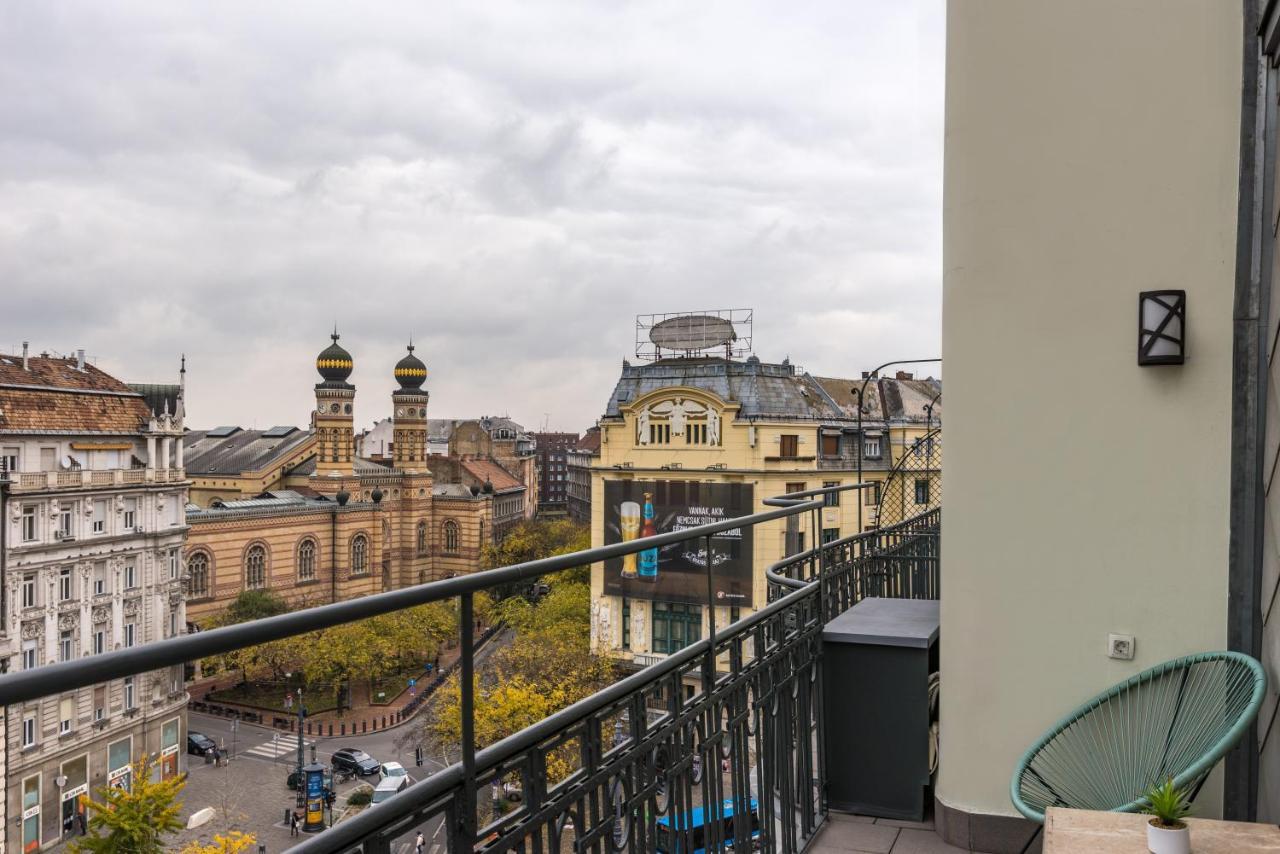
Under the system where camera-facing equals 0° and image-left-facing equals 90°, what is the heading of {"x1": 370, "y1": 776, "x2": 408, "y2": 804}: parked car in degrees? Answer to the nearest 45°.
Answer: approximately 45°

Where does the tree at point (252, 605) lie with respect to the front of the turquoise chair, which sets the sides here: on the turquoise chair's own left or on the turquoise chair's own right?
on the turquoise chair's own right

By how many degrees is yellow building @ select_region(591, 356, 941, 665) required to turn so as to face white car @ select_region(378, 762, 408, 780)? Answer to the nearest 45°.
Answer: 0° — it already faces it

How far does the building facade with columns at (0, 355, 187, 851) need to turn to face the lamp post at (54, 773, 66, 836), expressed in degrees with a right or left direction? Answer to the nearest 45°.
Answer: approximately 45° to its right

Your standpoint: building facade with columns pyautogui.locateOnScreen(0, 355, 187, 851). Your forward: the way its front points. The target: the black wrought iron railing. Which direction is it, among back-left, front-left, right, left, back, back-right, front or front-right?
front-right

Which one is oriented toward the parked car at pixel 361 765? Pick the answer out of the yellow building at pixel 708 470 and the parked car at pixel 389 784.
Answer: the yellow building

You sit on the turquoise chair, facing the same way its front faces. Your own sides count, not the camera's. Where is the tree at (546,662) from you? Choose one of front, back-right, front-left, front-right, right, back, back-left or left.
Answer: right

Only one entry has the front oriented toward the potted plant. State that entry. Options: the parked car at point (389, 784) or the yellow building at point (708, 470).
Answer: the yellow building

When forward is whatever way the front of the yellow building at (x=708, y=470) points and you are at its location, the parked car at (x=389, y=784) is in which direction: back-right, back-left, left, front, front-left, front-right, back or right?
front

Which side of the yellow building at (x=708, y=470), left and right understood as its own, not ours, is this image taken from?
front

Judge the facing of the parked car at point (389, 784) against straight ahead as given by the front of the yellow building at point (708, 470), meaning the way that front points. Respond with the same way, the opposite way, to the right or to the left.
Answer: the same way
